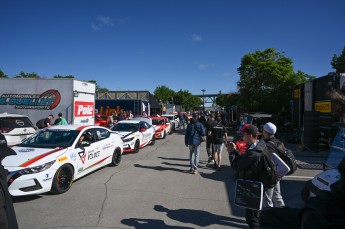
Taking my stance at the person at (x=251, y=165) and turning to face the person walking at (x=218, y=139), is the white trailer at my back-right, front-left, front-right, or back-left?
front-left

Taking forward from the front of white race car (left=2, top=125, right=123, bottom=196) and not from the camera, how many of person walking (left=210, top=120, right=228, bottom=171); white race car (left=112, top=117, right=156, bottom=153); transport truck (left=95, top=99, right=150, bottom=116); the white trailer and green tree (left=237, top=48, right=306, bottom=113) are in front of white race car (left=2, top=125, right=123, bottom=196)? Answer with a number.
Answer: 0

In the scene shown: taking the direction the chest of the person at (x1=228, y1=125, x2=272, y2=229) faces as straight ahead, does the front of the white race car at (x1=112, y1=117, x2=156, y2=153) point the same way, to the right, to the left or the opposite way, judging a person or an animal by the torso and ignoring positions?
to the left

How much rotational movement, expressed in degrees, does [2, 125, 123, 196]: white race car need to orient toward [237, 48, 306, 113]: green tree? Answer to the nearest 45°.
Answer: approximately 180°

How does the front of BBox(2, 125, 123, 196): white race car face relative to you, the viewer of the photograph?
facing the viewer and to the left of the viewer

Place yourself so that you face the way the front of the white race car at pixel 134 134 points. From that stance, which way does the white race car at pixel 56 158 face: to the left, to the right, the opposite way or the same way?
the same way

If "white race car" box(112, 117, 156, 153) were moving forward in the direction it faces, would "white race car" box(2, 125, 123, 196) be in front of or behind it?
in front

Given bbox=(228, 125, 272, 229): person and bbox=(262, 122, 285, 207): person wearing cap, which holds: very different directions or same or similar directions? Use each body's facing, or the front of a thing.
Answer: same or similar directions

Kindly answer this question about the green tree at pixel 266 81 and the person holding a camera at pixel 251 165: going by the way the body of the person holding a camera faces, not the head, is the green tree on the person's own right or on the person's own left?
on the person's own right
